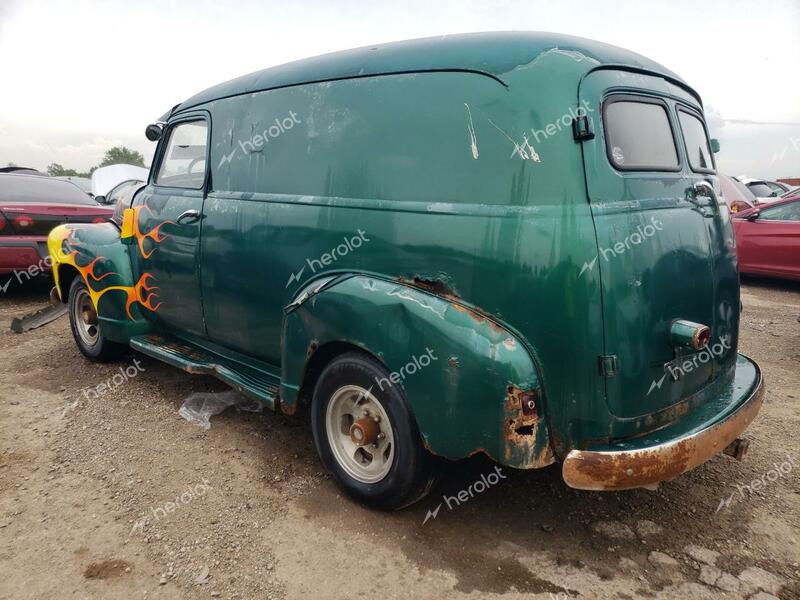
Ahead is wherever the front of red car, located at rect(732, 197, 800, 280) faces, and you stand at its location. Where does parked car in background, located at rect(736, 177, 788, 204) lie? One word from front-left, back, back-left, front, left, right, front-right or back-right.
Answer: right

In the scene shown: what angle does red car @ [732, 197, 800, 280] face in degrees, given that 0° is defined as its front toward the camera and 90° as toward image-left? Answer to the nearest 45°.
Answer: approximately 90°

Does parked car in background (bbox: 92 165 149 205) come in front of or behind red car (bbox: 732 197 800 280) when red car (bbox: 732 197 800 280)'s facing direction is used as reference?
in front

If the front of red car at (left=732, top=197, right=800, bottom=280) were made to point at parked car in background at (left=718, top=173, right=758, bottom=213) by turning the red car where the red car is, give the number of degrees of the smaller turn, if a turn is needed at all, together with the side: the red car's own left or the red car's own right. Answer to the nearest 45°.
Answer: approximately 90° to the red car's own right

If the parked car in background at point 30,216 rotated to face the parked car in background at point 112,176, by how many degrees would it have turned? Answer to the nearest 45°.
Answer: approximately 45° to its right

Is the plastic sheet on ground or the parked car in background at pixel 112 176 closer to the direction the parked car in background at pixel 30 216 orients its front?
the parked car in background

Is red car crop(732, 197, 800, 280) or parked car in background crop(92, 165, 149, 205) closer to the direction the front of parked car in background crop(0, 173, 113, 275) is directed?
the parked car in background

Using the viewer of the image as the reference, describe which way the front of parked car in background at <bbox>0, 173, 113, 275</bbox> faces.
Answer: facing away from the viewer and to the left of the viewer

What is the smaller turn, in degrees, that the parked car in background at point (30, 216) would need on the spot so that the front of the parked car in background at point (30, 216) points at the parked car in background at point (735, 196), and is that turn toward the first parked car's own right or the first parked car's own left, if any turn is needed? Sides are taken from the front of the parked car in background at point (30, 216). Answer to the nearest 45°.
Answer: approximately 135° to the first parked car's own right

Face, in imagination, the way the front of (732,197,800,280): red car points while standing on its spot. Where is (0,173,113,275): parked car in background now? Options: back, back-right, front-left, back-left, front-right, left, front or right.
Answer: front-left
